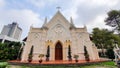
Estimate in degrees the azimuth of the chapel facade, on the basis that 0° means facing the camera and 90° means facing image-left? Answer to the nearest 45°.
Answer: approximately 0°

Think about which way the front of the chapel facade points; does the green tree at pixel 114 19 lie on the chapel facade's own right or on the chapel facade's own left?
on the chapel facade's own left

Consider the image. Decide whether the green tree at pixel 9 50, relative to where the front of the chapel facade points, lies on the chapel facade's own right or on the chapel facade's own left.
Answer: on the chapel facade's own right

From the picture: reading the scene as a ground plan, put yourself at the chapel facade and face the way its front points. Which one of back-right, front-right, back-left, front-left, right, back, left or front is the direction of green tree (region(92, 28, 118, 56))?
back-left

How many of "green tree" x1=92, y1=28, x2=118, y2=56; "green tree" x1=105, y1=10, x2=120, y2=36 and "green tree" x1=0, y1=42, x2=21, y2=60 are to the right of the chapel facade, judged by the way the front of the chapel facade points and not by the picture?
1
